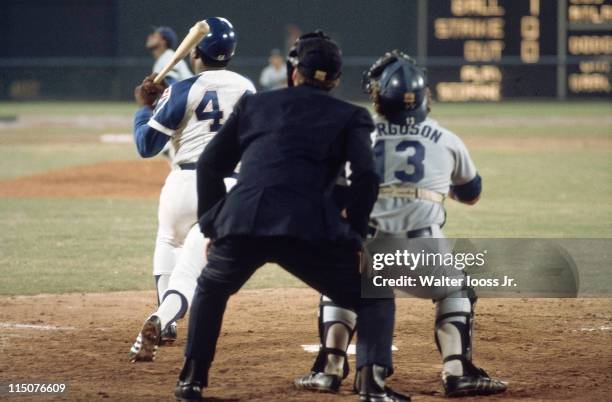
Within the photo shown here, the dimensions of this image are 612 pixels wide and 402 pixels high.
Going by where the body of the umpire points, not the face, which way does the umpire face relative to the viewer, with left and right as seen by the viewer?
facing away from the viewer

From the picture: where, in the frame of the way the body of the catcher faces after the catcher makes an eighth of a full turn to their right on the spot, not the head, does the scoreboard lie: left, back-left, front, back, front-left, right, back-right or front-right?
front-left

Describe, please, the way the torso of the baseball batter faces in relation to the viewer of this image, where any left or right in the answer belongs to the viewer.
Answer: facing away from the viewer and to the left of the viewer

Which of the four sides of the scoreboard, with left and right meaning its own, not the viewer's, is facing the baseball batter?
front

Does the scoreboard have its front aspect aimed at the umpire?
yes

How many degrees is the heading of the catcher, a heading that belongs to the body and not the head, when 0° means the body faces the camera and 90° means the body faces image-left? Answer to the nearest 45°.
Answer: approximately 180°

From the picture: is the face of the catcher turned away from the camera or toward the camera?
away from the camera

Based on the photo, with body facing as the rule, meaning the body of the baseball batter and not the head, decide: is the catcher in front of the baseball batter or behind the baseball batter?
behind

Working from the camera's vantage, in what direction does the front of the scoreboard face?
facing the viewer

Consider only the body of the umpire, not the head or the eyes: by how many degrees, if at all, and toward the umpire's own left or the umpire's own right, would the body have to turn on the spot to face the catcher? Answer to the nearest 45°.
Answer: approximately 45° to the umpire's own right
